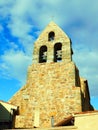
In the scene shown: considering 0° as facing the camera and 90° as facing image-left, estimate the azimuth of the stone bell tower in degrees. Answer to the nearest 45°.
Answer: approximately 0°
